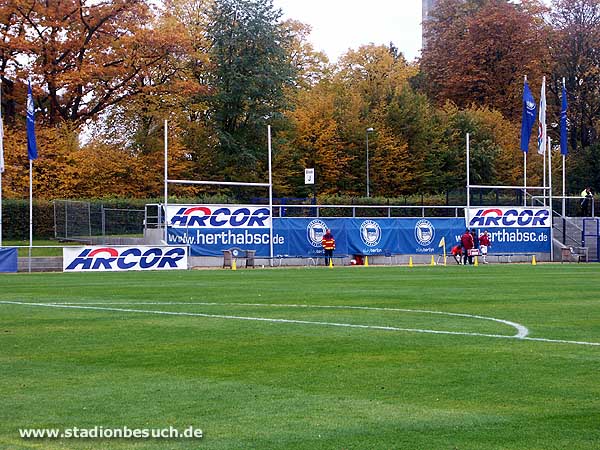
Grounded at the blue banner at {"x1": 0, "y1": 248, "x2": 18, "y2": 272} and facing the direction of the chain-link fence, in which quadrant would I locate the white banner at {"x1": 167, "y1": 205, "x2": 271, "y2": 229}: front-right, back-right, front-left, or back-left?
front-right

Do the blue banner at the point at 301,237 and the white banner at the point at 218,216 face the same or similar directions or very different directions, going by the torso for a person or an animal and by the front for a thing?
same or similar directions

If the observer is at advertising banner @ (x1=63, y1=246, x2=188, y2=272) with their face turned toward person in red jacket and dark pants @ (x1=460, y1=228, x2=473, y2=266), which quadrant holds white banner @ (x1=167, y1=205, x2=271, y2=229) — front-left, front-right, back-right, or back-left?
front-left

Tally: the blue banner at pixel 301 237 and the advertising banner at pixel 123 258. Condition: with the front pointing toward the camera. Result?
2

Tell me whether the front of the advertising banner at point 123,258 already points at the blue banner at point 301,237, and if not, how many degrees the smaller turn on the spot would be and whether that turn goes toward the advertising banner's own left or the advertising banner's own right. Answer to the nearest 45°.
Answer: approximately 135° to the advertising banner's own left

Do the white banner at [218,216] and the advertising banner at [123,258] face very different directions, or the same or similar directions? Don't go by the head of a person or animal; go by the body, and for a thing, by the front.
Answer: same or similar directions

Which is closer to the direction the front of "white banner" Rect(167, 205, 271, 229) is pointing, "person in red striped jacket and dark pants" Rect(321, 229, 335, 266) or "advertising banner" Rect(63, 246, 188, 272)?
the advertising banner

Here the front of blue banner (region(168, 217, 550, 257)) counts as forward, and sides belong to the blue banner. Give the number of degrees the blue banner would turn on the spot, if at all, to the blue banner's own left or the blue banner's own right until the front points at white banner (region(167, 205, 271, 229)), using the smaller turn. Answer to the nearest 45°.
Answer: approximately 45° to the blue banner's own right

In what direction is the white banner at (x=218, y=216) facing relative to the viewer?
toward the camera

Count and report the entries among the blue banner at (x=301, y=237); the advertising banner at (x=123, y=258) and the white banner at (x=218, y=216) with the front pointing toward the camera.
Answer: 3

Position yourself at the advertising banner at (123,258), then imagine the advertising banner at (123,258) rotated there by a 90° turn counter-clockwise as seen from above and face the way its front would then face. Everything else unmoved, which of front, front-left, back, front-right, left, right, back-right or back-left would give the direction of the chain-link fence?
left

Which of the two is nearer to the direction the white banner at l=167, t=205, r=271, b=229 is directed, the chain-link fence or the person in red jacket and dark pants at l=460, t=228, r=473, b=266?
the person in red jacket and dark pants

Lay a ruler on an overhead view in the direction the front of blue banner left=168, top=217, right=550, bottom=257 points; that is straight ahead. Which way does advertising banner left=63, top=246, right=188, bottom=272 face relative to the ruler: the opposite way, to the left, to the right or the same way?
the same way

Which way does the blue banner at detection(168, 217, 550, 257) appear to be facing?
toward the camera

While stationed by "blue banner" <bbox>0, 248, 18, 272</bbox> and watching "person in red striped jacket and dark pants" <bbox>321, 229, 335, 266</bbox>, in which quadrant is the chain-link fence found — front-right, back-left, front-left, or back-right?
front-left
